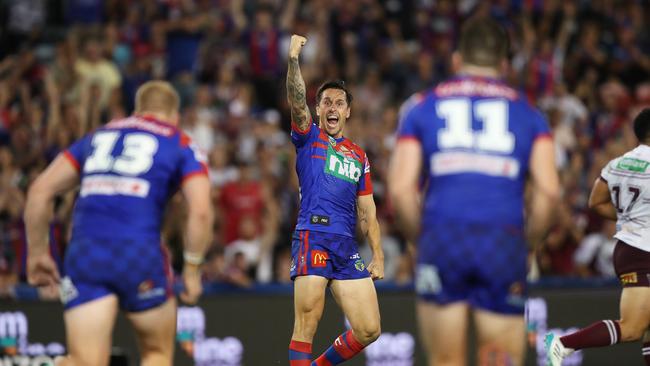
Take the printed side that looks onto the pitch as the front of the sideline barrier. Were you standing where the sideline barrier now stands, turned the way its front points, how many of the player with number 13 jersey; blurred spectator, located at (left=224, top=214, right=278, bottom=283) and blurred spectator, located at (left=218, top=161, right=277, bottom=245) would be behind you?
2

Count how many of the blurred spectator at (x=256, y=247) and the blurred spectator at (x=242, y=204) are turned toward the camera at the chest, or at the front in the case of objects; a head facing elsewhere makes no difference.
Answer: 2

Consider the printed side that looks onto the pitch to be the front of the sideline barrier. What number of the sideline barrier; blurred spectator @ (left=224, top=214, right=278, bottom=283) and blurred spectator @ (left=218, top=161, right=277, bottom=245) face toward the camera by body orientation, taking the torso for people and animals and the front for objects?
3

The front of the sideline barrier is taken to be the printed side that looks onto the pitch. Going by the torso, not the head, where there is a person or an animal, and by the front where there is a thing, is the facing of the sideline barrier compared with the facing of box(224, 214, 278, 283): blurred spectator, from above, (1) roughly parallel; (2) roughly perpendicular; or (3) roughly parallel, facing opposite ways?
roughly parallel

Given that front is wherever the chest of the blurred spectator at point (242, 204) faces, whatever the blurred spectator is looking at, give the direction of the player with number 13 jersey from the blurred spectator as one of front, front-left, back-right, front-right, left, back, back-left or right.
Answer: front

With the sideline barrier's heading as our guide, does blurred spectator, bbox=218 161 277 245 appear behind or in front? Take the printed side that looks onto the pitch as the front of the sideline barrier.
behind

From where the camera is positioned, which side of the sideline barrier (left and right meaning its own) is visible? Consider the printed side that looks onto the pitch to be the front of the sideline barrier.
front

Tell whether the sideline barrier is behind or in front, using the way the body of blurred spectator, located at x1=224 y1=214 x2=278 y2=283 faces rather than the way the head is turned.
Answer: in front

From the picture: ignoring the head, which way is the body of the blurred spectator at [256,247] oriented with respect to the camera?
toward the camera

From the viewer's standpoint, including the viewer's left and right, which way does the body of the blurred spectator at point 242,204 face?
facing the viewer
